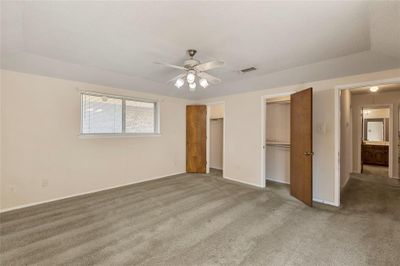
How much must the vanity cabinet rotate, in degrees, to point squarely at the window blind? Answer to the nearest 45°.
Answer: approximately 45° to its right

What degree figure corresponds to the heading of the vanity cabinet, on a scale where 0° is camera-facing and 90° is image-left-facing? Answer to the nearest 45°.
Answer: approximately 0°

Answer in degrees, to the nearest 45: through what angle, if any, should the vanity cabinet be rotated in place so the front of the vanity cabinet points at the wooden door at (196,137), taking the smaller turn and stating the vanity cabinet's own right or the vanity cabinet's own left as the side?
approximately 45° to the vanity cabinet's own right

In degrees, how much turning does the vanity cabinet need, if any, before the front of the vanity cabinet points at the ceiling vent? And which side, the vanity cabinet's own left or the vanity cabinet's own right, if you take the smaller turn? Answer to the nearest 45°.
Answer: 0° — it already faces it

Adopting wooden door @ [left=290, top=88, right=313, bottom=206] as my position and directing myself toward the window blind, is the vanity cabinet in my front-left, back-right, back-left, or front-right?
back-right
